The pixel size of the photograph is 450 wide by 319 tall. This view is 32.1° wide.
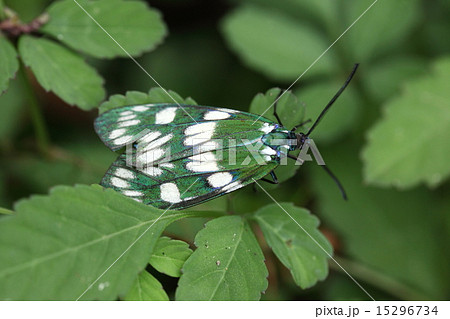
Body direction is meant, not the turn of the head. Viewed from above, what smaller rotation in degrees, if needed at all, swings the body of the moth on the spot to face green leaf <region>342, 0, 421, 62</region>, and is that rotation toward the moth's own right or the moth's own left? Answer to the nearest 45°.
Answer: approximately 45° to the moth's own left

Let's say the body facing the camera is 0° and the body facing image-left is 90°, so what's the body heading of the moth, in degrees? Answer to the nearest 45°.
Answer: approximately 270°
